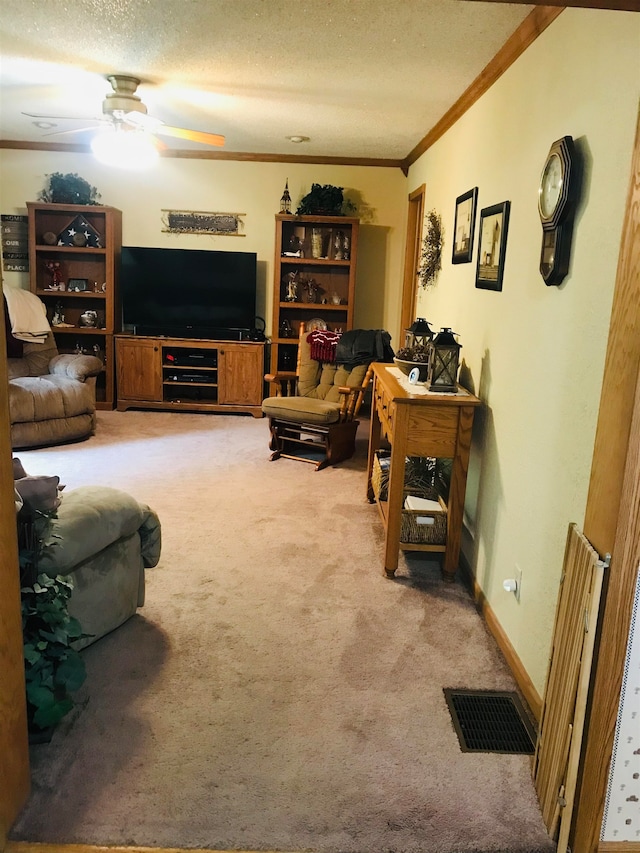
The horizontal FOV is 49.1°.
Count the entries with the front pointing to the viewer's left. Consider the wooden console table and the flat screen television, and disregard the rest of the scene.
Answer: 1

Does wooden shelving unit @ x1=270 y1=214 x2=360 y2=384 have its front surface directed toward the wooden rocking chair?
yes

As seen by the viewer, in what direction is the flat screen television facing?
toward the camera

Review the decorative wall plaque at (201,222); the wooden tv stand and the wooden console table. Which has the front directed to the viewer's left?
the wooden console table

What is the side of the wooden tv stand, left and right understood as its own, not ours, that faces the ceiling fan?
front

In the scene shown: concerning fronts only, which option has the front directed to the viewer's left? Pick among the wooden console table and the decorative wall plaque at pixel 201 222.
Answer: the wooden console table

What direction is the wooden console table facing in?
to the viewer's left

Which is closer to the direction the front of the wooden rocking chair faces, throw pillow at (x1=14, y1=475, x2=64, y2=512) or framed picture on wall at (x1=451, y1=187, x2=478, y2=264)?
the throw pillow

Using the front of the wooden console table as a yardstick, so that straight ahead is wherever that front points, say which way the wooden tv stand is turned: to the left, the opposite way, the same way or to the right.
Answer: to the left

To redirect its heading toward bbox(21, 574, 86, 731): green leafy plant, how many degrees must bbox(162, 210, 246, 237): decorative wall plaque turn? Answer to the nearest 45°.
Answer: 0° — it already faces it

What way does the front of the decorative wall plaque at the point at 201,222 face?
toward the camera

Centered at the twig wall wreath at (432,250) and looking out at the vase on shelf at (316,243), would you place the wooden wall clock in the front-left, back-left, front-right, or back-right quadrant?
back-left

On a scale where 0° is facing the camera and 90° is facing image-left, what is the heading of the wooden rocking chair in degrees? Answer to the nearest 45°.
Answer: approximately 45°

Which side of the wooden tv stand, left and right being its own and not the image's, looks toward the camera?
front

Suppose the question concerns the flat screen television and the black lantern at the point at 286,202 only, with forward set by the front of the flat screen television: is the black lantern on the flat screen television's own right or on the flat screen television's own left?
on the flat screen television's own left

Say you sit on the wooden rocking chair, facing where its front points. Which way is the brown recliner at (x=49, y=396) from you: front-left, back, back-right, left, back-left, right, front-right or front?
front-right
